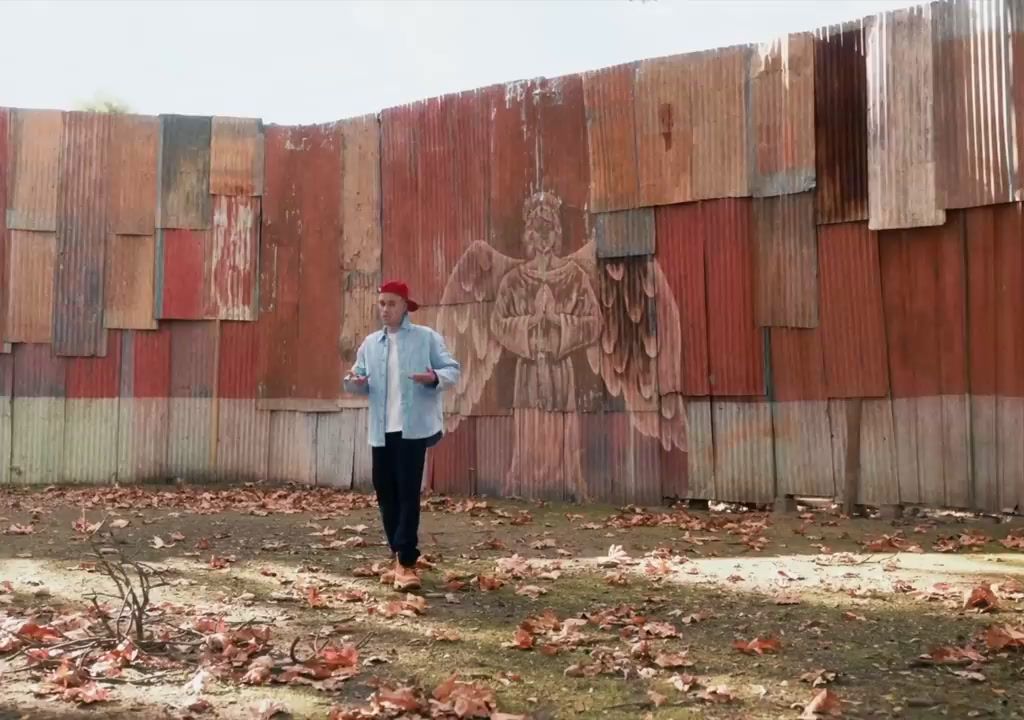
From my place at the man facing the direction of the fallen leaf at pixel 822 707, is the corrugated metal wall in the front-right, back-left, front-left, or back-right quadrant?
back-left

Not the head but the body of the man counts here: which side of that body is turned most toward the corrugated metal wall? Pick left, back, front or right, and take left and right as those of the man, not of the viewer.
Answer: back

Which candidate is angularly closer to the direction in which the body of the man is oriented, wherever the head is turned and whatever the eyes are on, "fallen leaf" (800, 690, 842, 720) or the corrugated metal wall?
the fallen leaf

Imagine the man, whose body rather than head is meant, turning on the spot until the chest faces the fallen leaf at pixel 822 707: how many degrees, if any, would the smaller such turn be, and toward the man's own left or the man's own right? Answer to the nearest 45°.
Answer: approximately 90° to the man's own left

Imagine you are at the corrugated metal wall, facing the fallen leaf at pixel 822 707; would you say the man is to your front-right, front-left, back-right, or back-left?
front-right

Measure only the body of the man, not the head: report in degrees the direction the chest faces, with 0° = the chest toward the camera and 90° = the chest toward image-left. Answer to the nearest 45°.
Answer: approximately 45°

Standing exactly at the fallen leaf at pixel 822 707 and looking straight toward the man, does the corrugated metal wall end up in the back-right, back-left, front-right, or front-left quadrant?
front-right
